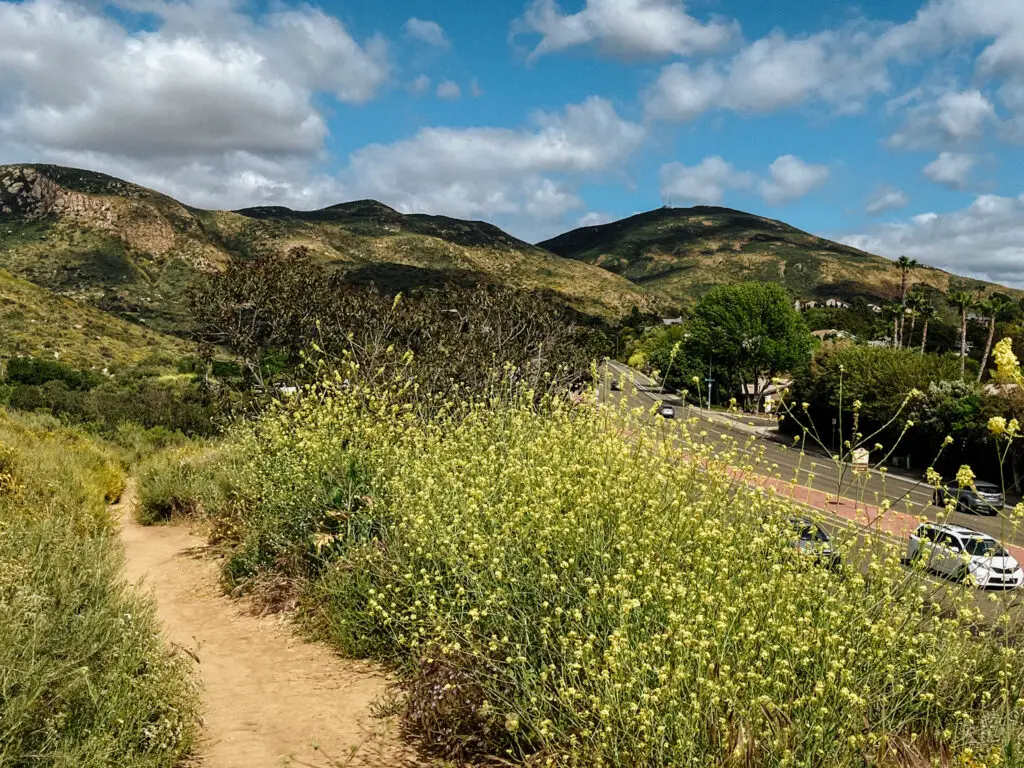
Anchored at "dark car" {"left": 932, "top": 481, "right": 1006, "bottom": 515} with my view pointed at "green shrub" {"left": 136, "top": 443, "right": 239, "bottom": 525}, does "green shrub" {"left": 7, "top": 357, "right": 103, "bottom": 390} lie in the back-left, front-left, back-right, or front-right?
front-right

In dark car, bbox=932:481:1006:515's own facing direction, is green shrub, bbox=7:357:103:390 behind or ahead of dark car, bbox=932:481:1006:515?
ahead

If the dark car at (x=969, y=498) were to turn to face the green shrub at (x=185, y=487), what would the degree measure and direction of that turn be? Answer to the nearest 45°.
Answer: approximately 45° to its left

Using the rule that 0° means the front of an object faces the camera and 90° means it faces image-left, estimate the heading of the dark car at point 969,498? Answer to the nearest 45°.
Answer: approximately 135°
